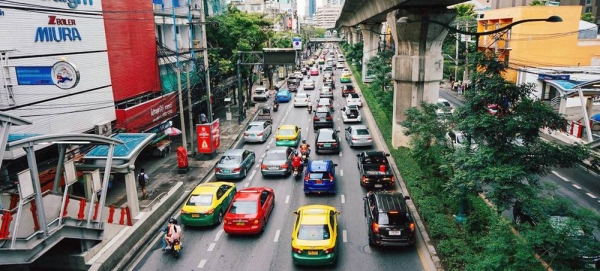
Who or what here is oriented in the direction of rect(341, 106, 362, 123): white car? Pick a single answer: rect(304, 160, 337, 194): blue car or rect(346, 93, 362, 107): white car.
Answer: the blue car

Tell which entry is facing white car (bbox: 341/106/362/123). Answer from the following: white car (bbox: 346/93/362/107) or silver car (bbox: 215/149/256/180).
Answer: the silver car

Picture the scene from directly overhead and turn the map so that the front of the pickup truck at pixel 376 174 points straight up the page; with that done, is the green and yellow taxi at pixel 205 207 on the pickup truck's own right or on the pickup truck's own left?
on the pickup truck's own left

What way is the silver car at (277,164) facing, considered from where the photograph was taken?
facing away from the viewer

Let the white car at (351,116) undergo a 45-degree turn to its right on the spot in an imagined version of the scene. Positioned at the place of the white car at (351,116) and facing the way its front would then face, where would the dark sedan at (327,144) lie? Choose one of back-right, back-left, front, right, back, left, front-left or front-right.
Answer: back-right

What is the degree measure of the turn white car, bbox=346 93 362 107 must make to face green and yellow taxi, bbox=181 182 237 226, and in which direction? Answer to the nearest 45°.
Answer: approximately 180°

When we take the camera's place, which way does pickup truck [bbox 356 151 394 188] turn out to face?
facing away from the viewer

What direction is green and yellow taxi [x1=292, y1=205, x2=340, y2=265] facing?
away from the camera

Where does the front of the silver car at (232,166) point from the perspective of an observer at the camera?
facing away from the viewer and to the right of the viewer

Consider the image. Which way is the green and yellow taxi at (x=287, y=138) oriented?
away from the camera

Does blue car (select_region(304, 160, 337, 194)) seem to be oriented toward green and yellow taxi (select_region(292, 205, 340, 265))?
no

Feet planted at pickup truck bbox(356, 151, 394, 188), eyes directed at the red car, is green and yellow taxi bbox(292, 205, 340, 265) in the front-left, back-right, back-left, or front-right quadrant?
front-left

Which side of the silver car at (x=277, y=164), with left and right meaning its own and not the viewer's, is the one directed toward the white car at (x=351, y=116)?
front

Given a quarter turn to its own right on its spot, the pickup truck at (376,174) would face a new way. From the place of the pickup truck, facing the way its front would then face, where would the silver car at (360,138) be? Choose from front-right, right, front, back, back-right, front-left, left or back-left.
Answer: left

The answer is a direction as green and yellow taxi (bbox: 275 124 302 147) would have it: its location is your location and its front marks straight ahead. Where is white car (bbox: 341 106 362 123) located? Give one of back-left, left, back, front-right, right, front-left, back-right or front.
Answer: front-right

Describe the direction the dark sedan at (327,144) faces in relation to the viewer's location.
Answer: facing away from the viewer

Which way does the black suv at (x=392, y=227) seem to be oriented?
away from the camera

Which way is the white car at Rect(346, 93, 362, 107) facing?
away from the camera

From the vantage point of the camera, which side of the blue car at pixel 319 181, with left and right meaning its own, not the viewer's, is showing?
back

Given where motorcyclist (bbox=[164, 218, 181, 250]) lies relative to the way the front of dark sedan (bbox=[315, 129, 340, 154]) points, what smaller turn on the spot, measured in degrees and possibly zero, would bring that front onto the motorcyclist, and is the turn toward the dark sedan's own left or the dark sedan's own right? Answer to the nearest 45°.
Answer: approximately 180°

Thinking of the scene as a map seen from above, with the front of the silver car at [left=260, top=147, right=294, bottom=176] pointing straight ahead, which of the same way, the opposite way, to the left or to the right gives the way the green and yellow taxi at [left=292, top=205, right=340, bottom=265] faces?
the same way

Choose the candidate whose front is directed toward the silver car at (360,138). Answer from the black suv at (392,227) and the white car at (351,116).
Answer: the black suv
